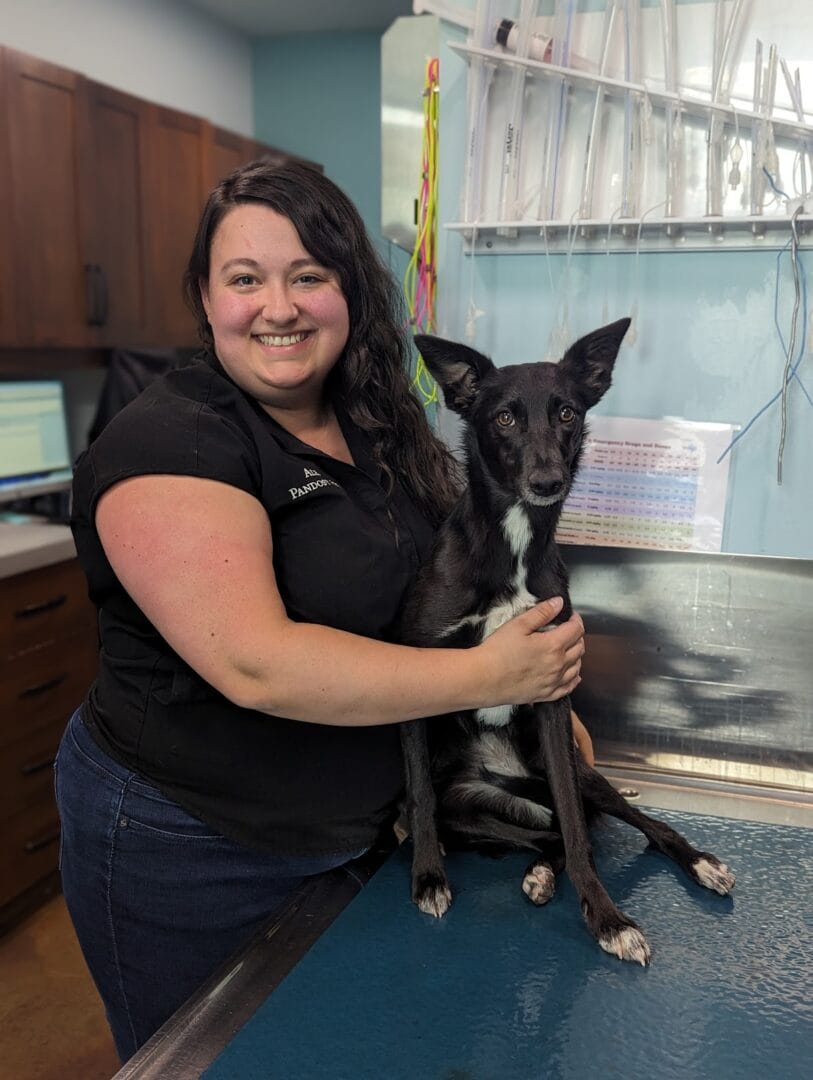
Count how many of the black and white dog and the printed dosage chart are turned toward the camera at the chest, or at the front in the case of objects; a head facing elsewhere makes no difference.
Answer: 2

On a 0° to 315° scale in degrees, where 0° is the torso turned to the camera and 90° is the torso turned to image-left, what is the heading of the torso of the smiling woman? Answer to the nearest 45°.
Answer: approximately 315°

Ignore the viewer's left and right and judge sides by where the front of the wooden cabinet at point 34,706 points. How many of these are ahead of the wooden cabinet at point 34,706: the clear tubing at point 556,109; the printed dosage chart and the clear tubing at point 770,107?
3

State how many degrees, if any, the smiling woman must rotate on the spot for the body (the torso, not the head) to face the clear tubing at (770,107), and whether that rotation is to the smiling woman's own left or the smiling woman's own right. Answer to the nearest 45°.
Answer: approximately 90° to the smiling woman's own left
